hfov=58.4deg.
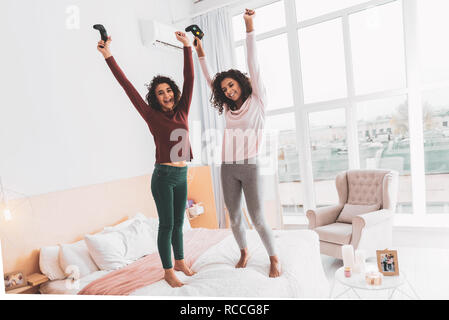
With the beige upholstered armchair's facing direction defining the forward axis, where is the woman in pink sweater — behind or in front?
in front

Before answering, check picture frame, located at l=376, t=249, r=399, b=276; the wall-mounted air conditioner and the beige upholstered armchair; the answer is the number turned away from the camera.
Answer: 0

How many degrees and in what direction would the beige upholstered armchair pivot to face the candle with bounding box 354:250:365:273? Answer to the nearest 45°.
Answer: approximately 45° to its left

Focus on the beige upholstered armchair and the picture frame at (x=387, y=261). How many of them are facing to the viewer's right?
0

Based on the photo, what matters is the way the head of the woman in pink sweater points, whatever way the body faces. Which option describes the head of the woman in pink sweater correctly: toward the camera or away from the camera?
toward the camera

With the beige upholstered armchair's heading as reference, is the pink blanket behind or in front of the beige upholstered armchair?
in front

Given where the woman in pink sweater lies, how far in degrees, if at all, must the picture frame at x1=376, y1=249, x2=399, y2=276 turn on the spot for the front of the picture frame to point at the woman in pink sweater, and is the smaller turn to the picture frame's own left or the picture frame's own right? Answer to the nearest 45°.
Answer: approximately 45° to the picture frame's own right

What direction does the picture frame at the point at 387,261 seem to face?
toward the camera

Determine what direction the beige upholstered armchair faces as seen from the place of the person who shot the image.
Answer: facing the viewer and to the left of the viewer
